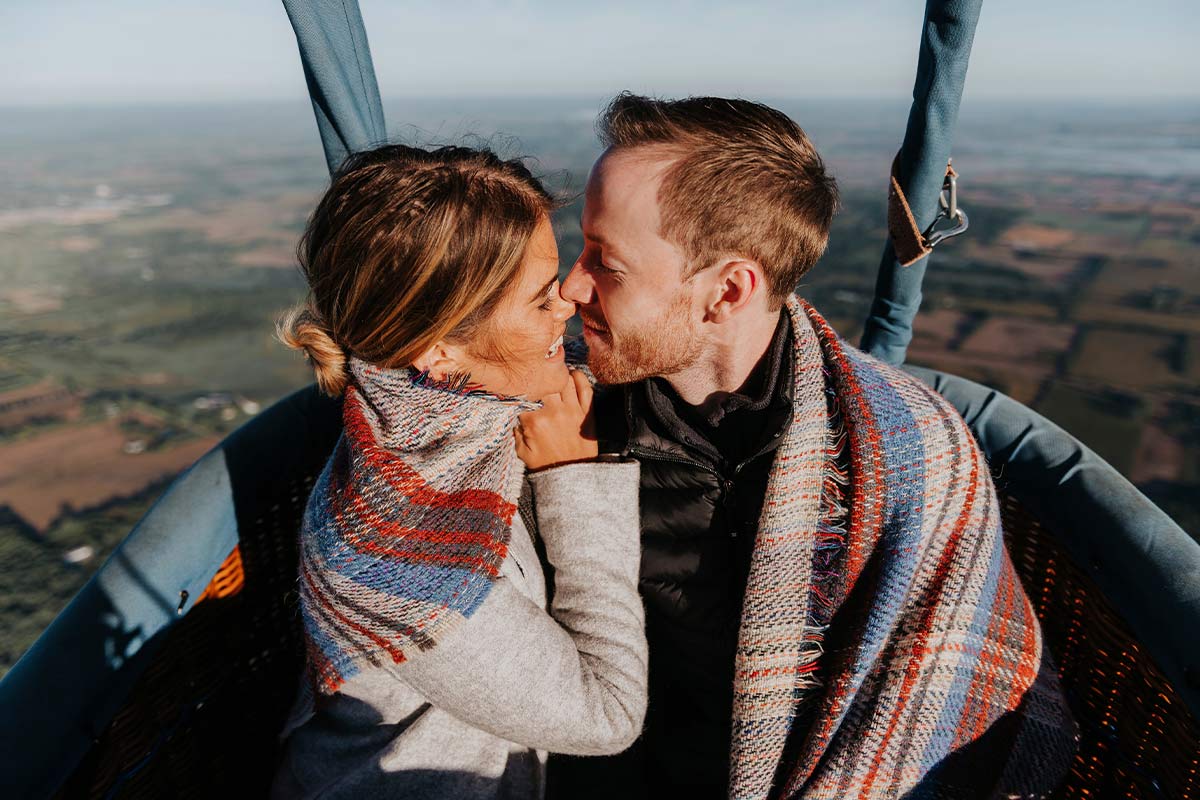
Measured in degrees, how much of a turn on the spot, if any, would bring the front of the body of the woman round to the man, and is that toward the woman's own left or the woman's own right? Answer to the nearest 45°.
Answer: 0° — they already face them

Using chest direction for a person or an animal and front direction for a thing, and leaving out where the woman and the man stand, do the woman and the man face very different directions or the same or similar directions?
very different directions

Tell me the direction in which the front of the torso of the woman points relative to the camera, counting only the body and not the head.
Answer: to the viewer's right

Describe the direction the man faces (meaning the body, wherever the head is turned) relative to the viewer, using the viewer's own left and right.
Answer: facing the viewer and to the left of the viewer

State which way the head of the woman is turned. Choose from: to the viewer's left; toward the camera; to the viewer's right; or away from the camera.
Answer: to the viewer's right

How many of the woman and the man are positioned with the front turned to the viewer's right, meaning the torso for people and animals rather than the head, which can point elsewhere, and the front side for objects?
1

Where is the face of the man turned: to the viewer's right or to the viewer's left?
to the viewer's left
